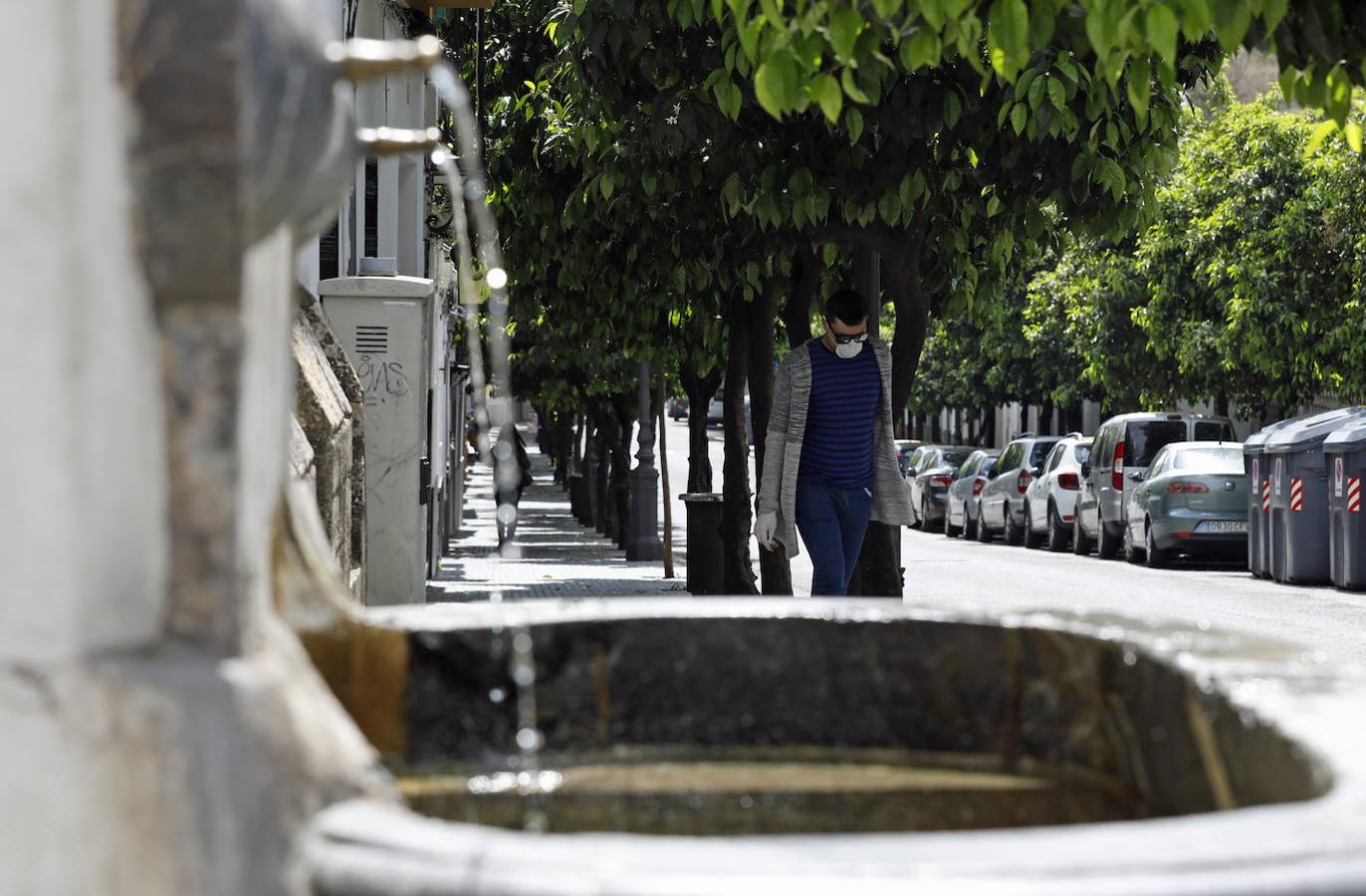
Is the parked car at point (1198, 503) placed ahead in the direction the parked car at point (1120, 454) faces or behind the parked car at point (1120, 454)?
behind

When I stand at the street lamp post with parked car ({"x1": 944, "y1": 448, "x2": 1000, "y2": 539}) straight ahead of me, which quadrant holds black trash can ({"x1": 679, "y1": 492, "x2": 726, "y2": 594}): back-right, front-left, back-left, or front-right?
back-right

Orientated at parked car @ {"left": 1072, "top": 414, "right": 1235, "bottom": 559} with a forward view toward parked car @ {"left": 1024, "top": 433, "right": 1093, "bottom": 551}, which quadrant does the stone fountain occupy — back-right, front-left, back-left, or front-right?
back-left

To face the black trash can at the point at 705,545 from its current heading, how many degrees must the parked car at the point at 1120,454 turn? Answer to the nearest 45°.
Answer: approximately 180°

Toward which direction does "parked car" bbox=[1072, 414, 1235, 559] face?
away from the camera
